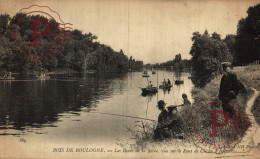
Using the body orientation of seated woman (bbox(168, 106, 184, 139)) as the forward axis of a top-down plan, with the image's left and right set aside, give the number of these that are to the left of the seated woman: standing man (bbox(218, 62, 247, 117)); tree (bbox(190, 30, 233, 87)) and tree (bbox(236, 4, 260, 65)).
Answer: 0

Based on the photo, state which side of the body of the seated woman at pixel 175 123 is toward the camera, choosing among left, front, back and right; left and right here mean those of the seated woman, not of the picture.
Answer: left

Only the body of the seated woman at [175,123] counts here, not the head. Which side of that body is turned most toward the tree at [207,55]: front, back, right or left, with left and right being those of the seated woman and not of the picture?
right
